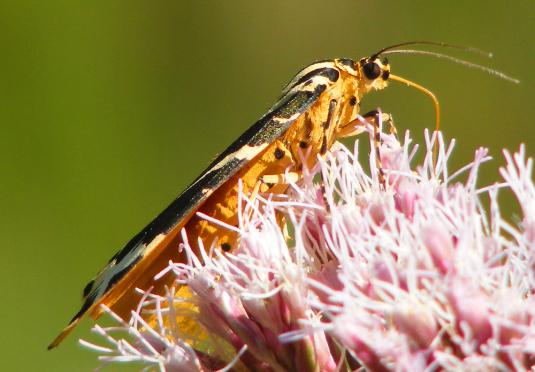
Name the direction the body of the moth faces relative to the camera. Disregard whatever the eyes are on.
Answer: to the viewer's right
